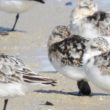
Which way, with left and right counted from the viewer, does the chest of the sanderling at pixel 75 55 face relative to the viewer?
facing to the left of the viewer

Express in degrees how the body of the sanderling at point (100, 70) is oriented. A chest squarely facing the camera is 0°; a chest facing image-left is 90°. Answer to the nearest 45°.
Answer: approximately 90°

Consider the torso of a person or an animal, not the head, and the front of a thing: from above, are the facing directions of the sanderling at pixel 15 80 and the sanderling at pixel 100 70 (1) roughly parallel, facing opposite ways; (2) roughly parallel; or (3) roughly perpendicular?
roughly parallel

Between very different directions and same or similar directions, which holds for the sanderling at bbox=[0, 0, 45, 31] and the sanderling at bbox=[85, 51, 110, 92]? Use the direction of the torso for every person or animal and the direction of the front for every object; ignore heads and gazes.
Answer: same or similar directions

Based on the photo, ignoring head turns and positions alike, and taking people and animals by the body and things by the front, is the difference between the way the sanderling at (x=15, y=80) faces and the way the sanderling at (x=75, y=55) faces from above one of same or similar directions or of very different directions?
same or similar directions

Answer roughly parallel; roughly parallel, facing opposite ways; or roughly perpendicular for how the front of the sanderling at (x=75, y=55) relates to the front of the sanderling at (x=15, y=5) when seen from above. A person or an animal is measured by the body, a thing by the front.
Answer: roughly parallel

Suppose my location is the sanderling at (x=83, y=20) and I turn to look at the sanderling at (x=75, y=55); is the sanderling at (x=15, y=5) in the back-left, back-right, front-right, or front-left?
back-right

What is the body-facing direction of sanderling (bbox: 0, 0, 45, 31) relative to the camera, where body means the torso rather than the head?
to the viewer's left

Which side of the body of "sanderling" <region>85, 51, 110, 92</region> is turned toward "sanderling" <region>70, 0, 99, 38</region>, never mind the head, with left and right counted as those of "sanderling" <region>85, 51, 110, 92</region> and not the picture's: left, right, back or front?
right

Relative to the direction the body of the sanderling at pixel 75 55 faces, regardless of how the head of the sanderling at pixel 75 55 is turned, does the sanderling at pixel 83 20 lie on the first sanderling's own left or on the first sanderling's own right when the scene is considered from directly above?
on the first sanderling's own right
